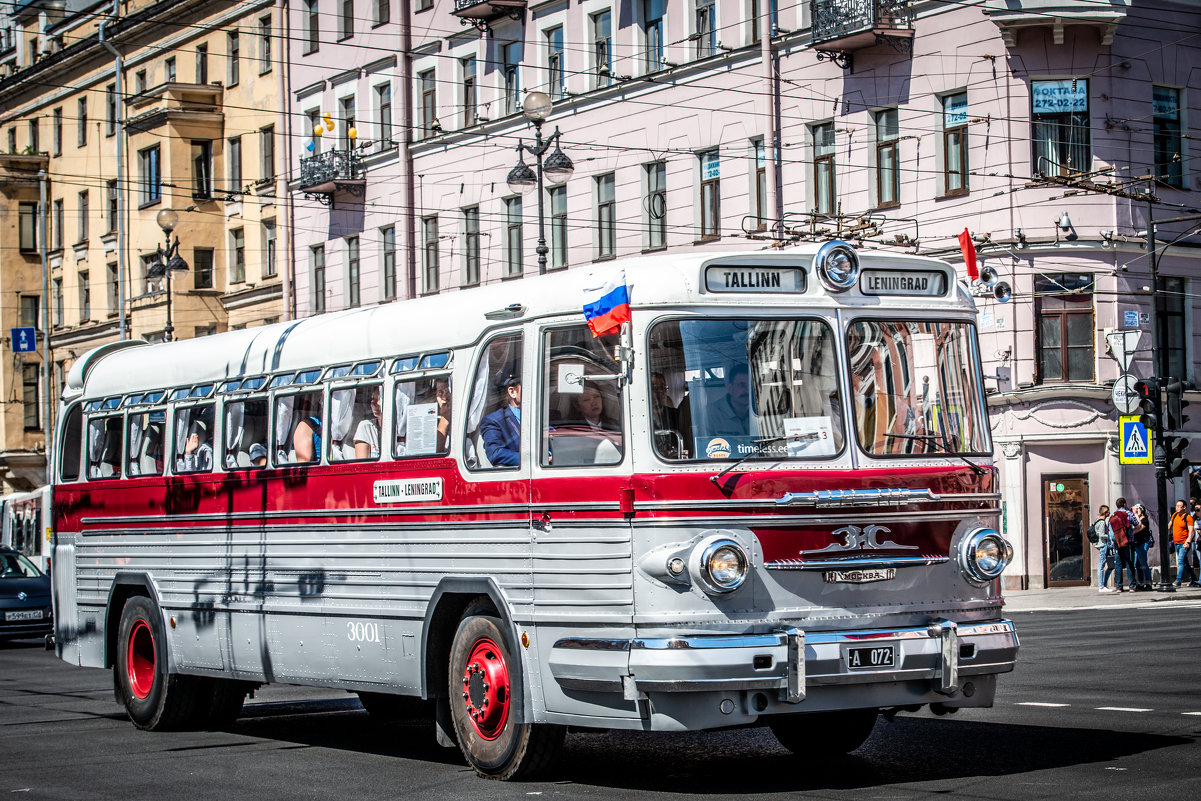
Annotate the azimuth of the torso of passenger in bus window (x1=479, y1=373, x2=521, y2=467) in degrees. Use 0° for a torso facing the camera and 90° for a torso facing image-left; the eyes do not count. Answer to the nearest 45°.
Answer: approximately 315°

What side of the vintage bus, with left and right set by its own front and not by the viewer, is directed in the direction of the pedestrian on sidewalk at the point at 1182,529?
left

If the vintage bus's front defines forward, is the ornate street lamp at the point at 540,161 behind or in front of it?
behind

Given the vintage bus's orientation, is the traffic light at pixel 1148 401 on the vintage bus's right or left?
on its left
